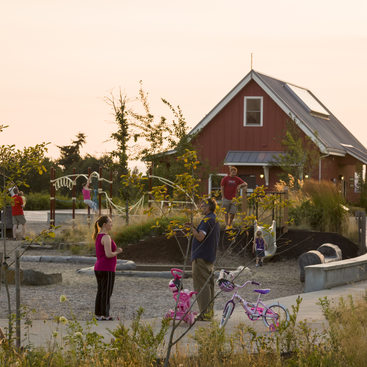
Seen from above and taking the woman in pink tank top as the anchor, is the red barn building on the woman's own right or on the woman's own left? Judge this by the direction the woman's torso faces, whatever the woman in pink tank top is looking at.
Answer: on the woman's own left

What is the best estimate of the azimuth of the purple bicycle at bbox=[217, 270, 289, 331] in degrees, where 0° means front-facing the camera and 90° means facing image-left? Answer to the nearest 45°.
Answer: approximately 90°

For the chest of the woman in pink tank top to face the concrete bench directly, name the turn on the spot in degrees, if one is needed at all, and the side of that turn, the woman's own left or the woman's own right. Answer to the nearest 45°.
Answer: approximately 45° to the woman's own left

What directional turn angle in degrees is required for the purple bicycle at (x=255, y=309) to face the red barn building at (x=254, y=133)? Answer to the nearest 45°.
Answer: approximately 90° to its right

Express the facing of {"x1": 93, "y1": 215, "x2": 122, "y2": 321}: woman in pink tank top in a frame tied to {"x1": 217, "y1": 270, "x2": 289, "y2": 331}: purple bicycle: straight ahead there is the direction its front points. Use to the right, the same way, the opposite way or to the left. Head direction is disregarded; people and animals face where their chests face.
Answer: the opposite way

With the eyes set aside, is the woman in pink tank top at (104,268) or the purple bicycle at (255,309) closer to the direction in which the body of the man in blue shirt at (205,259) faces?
the woman in pink tank top

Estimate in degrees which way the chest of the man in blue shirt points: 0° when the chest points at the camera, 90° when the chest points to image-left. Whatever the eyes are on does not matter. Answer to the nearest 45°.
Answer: approximately 90°

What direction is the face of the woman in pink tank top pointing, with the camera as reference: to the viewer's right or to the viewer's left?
to the viewer's right

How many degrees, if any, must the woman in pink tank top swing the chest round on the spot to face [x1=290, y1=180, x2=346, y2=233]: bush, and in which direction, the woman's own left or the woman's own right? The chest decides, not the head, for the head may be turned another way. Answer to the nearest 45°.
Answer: approximately 45° to the woman's own left

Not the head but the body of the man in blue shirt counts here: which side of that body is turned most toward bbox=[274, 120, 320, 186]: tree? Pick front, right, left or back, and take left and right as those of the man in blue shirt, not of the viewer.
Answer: right

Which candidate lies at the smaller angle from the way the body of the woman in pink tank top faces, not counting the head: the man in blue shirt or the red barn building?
the man in blue shirt

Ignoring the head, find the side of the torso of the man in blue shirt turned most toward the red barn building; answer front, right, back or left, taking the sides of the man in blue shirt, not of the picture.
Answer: right

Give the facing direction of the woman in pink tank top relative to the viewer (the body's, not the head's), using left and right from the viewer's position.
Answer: facing to the right of the viewer
